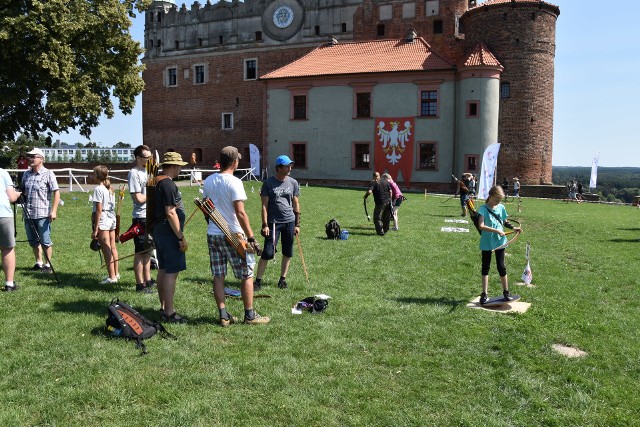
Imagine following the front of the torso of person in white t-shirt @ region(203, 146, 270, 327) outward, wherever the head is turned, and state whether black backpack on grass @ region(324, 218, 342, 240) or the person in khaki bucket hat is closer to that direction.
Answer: the black backpack on grass

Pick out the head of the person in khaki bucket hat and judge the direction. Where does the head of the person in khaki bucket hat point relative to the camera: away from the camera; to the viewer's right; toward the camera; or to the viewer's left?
to the viewer's right

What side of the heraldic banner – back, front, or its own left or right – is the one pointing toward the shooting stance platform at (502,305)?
front

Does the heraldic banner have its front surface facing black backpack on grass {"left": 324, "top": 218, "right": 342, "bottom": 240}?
yes

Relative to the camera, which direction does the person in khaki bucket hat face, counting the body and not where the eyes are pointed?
to the viewer's right

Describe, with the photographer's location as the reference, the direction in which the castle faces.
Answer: facing the viewer

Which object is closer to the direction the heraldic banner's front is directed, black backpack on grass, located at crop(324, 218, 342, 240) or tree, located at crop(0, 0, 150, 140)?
the black backpack on grass

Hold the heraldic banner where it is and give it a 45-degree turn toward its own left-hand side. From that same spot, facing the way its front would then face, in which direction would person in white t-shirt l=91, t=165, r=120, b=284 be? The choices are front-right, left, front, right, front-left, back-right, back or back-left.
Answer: front-right

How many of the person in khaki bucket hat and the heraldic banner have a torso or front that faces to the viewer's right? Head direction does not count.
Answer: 1

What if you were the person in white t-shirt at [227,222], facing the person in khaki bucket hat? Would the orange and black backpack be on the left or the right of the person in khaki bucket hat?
left

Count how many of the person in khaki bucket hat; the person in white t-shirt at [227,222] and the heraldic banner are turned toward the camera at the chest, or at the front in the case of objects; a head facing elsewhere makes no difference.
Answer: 1

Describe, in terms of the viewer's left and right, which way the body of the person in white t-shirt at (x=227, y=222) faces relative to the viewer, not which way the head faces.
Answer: facing away from the viewer and to the right of the viewer

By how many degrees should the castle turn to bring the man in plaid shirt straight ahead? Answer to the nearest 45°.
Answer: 0° — it already faces them

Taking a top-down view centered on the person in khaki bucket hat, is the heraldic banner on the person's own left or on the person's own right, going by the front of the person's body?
on the person's own left
